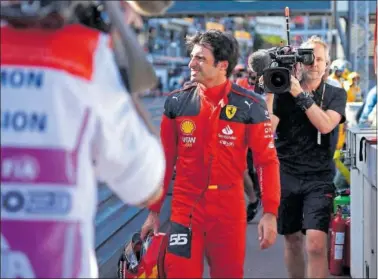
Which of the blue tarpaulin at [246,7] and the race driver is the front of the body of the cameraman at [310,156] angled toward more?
the race driver

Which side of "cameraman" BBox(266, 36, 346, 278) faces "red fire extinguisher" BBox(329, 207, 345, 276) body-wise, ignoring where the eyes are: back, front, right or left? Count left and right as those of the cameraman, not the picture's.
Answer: back

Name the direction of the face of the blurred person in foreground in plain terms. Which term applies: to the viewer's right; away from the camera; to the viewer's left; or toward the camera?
away from the camera

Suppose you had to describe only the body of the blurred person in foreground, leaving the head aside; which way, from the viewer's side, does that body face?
away from the camera

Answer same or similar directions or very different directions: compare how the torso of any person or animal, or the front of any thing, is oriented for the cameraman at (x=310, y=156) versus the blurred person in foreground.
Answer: very different directions
